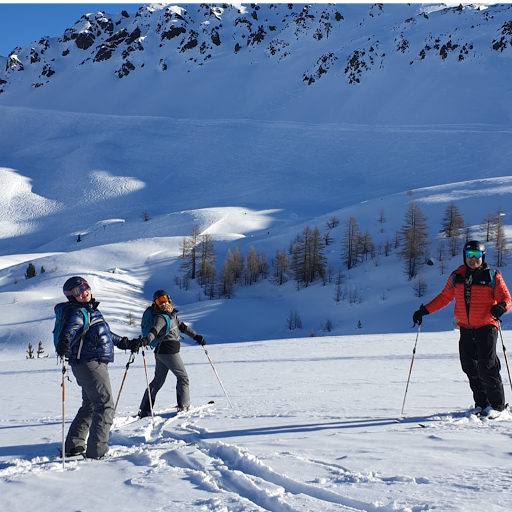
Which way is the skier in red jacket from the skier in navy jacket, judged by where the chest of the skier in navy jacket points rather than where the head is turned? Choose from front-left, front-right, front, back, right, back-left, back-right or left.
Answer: front-left

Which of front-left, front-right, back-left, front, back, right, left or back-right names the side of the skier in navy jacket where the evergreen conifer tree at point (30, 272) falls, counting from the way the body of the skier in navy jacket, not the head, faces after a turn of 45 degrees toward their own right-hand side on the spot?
back

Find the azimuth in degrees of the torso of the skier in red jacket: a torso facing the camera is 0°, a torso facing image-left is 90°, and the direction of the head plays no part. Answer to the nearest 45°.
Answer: approximately 0°

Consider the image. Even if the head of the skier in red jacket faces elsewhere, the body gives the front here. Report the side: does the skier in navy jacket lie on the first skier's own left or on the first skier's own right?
on the first skier's own right

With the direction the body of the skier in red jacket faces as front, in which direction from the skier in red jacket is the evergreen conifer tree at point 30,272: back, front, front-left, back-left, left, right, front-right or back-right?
back-right

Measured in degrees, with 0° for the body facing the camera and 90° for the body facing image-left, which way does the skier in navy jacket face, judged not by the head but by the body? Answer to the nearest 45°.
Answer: approximately 315°
